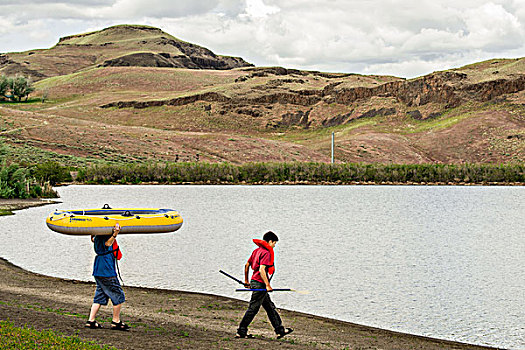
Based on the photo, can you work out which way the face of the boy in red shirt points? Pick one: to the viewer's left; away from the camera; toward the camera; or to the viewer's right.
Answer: to the viewer's right

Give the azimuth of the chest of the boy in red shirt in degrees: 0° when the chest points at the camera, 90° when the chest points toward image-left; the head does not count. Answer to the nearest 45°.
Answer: approximately 270°
